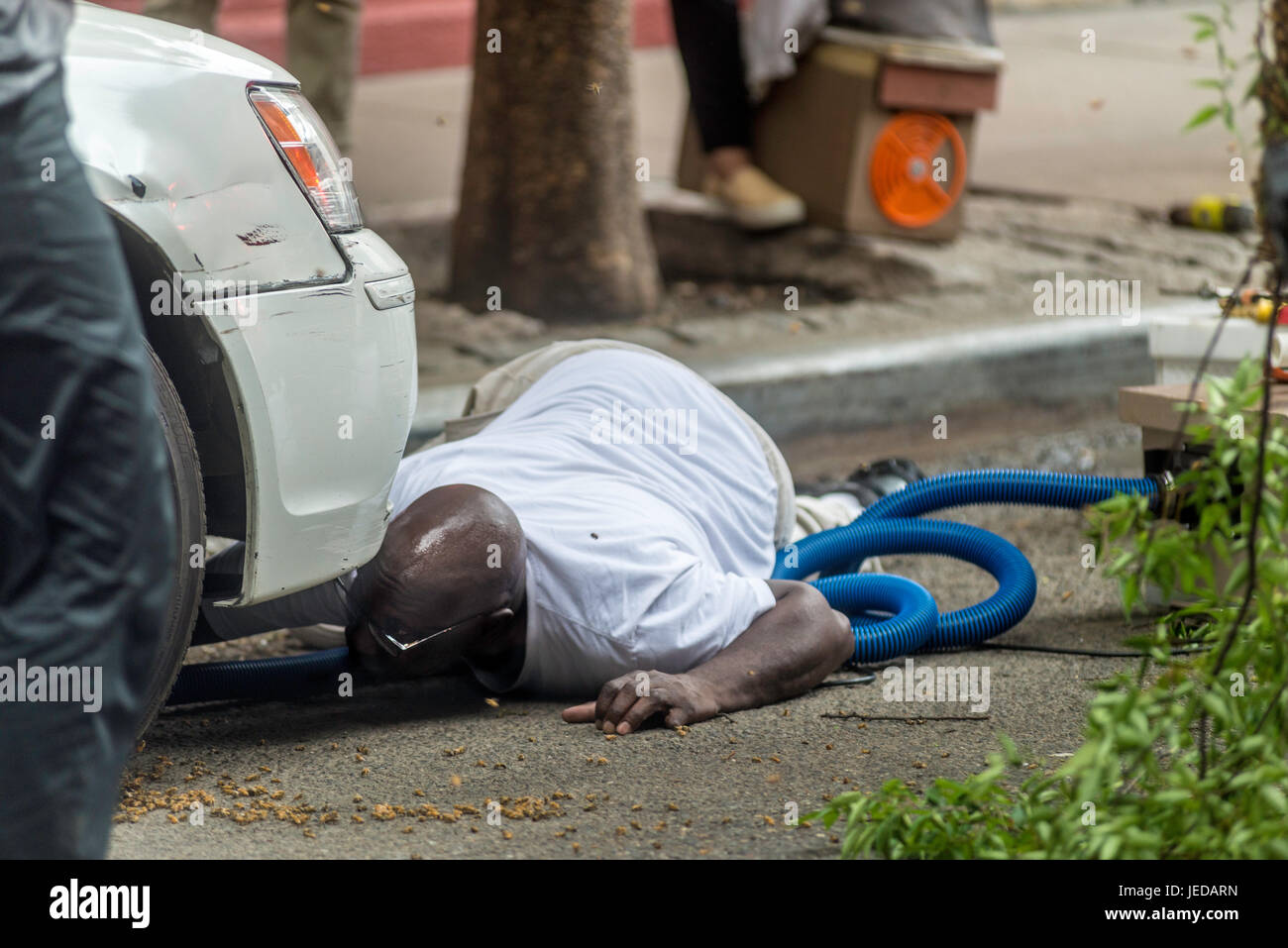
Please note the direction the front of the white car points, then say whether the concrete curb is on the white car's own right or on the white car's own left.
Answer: on the white car's own left

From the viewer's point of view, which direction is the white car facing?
to the viewer's right

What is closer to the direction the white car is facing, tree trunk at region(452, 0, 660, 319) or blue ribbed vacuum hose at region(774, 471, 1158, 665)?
the blue ribbed vacuum hose

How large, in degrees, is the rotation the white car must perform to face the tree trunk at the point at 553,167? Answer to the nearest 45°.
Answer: approximately 90° to its left

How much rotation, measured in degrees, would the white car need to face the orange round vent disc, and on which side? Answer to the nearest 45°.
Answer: approximately 45° to its left
